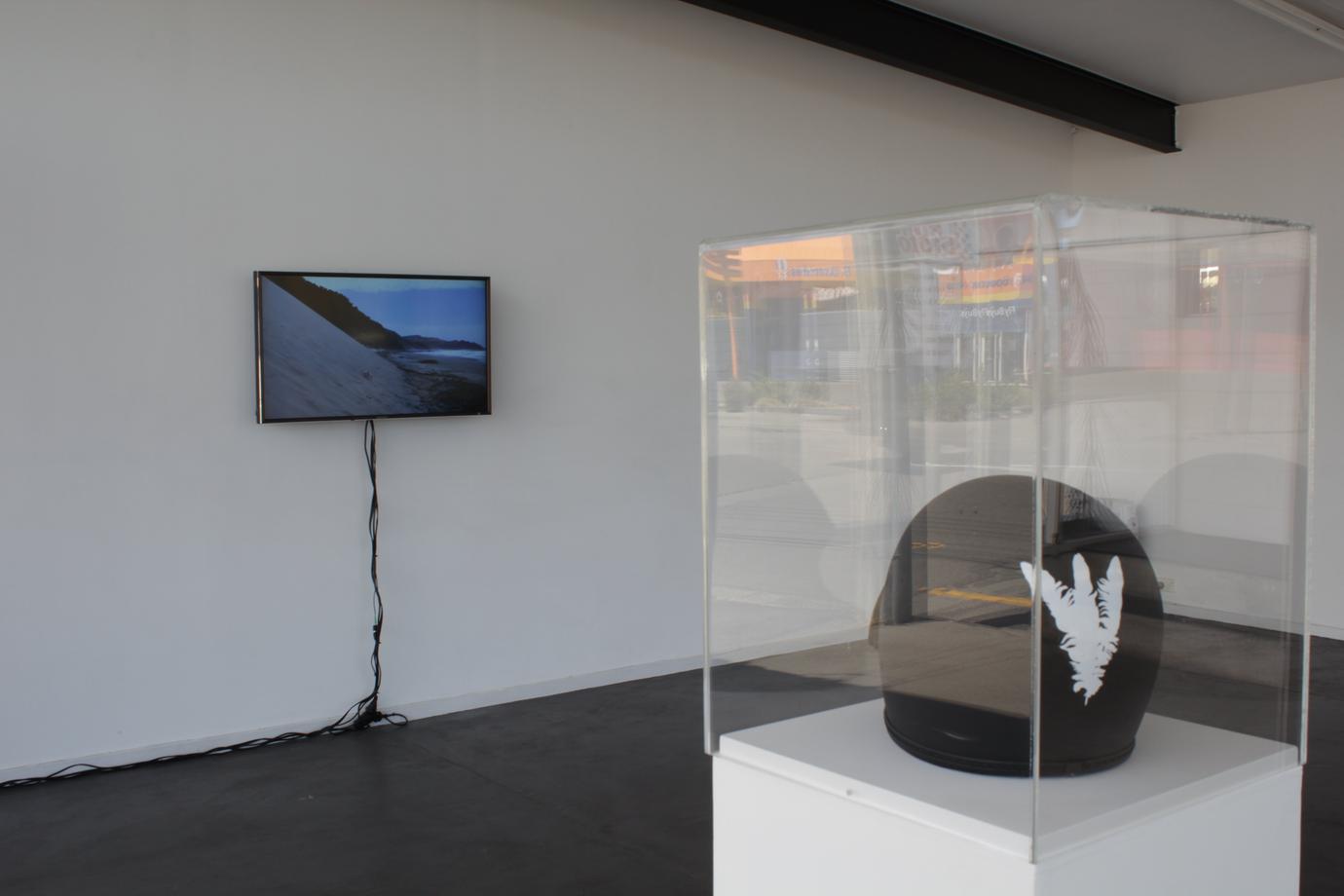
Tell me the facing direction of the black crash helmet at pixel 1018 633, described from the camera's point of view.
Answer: facing away from the viewer and to the left of the viewer
